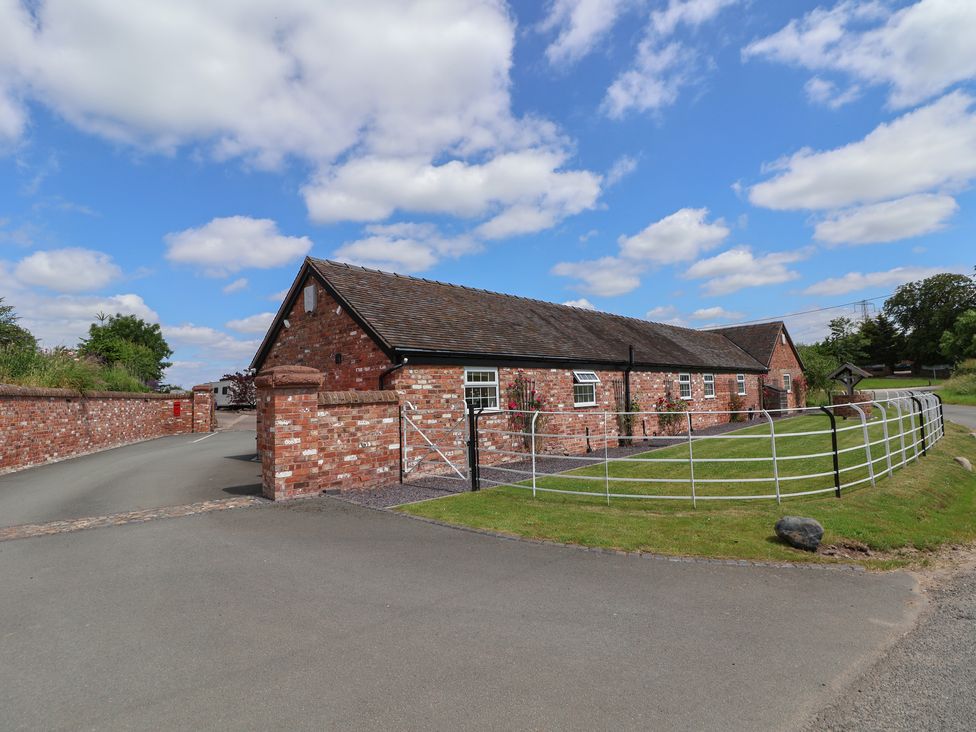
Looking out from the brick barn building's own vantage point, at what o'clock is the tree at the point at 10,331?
The tree is roughly at 5 o'clock from the brick barn building.

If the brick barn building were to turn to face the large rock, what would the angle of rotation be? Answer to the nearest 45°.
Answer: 0° — it already faces it

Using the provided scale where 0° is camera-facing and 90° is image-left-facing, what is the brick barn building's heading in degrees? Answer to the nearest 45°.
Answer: approximately 315°

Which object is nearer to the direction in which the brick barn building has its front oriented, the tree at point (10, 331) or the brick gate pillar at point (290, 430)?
the brick gate pillar

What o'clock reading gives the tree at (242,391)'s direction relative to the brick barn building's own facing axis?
The tree is roughly at 6 o'clock from the brick barn building.

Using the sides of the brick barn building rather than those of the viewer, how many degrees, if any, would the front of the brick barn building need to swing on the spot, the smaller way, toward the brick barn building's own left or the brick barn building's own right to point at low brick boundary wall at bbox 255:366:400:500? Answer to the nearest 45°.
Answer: approximately 45° to the brick barn building's own right
